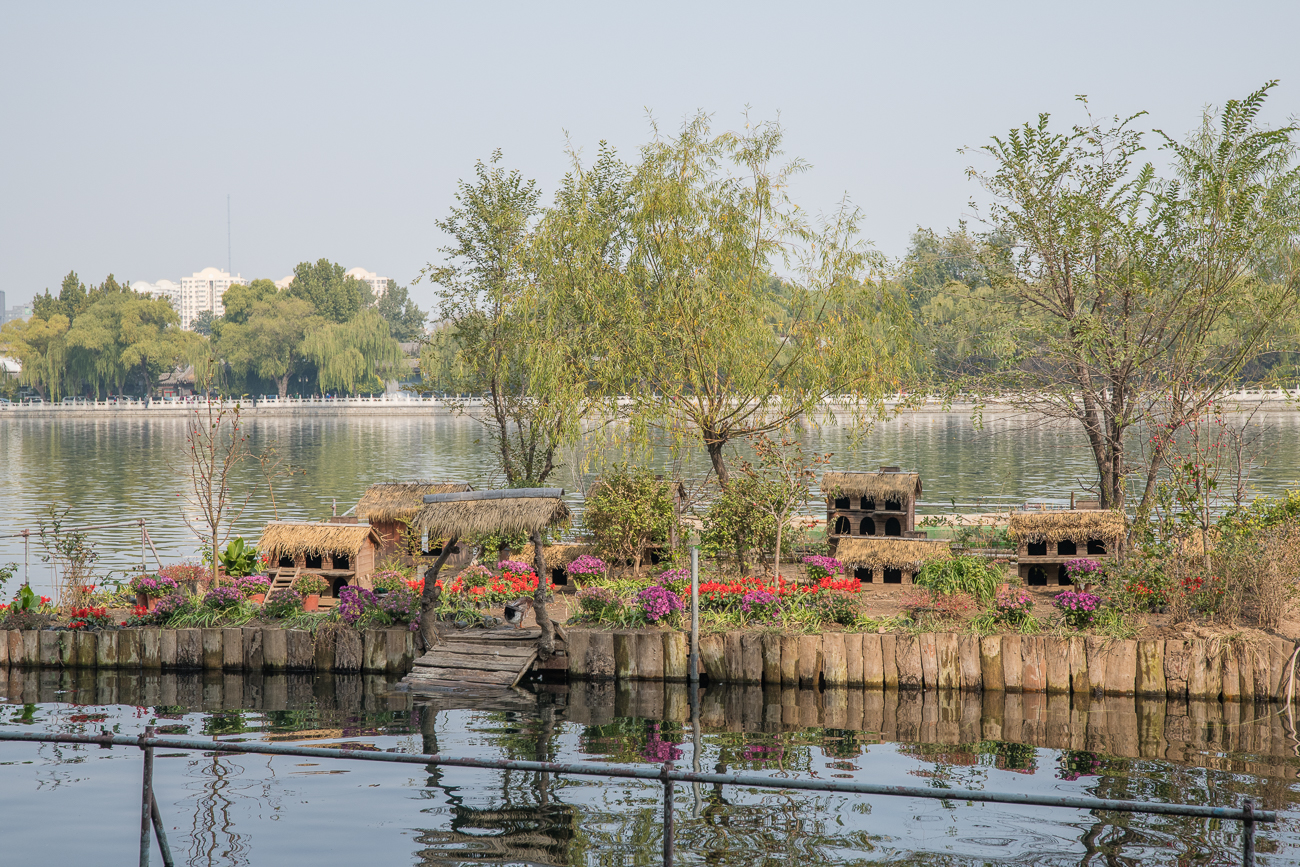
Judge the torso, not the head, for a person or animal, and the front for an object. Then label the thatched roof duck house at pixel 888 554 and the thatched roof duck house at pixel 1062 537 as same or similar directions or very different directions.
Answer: same or similar directions

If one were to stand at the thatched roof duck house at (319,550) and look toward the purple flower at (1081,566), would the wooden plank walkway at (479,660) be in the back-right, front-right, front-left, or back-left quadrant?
front-right

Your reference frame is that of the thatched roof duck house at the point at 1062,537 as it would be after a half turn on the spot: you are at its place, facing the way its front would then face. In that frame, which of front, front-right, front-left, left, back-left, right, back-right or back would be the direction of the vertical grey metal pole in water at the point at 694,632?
back-left

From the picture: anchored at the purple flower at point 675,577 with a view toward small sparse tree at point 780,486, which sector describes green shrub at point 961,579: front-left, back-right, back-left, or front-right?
front-right

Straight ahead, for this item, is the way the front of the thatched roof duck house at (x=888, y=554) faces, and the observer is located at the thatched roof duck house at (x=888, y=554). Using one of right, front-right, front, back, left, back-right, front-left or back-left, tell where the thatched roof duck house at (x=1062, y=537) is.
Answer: left

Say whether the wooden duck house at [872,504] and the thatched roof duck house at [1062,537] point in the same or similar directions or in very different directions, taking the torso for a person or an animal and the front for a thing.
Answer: same or similar directions

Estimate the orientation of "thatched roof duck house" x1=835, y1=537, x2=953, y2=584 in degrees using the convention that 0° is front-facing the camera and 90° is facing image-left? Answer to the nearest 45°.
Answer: approximately 0°

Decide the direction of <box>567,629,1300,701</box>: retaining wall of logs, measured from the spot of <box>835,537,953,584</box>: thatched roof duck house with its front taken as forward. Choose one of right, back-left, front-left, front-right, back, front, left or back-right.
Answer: front

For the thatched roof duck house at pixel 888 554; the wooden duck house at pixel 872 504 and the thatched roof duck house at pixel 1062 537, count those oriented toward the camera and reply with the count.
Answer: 3

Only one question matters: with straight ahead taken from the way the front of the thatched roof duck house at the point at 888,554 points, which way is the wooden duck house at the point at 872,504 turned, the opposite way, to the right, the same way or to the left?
the same way

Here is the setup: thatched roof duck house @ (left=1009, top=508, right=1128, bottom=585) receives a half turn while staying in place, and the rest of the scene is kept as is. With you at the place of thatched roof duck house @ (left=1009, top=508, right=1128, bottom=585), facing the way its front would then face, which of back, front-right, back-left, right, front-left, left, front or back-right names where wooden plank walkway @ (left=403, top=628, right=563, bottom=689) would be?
back-left

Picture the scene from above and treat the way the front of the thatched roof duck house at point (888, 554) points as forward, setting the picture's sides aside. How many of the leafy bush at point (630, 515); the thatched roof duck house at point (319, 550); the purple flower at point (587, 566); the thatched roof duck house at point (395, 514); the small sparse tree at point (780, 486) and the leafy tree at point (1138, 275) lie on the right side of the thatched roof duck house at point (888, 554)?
5

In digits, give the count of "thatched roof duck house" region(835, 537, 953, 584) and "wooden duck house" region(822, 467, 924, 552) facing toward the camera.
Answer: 2

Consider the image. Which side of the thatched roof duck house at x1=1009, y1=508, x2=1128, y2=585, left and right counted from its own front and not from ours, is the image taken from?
front
